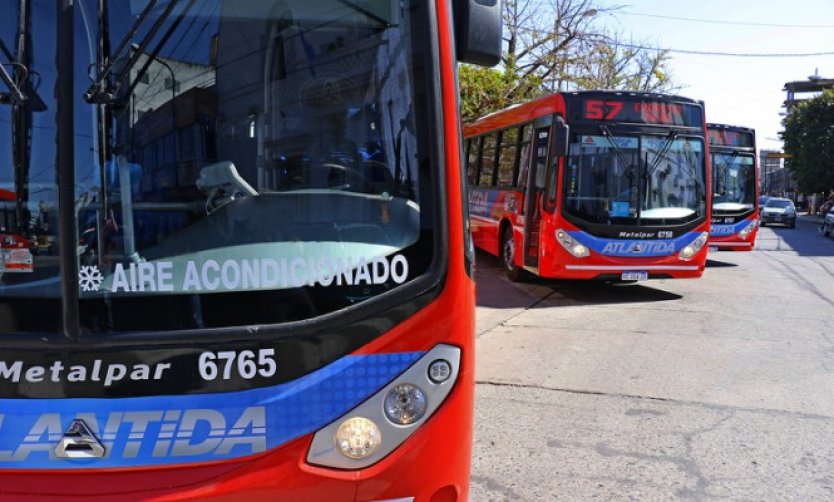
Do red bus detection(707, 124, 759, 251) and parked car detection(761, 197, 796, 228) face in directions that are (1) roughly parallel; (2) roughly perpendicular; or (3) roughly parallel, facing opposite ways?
roughly parallel

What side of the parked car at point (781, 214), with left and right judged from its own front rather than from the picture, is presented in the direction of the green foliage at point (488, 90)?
front

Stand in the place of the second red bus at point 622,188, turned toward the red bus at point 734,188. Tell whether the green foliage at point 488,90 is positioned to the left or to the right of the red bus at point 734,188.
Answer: left

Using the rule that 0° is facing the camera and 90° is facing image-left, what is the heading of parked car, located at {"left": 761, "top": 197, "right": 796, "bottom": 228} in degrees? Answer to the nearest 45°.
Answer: approximately 0°

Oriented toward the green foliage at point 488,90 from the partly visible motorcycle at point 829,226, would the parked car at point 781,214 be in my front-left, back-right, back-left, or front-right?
back-right

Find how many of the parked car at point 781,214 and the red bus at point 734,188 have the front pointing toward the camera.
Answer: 2

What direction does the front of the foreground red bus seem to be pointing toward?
toward the camera

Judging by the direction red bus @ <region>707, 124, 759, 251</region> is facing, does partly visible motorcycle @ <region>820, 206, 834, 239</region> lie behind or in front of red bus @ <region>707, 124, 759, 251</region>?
behind

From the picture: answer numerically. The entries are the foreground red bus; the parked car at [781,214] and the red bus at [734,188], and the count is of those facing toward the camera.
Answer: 3

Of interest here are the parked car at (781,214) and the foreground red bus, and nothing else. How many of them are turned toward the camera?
2

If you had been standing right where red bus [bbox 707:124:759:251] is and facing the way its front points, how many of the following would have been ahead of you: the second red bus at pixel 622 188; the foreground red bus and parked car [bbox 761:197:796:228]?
2

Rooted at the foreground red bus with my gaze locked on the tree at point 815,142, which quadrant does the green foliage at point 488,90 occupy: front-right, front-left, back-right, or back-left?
front-left

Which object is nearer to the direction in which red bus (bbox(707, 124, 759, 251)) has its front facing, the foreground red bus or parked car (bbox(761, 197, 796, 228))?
the foreground red bus

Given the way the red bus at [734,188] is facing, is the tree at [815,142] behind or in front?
behind

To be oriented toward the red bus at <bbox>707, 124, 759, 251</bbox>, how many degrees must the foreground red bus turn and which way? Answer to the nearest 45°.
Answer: approximately 135° to its left

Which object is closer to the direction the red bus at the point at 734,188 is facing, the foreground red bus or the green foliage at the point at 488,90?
the foreground red bus

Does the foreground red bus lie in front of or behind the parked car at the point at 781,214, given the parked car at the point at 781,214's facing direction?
in front

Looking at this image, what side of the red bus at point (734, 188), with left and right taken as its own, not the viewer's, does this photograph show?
front
